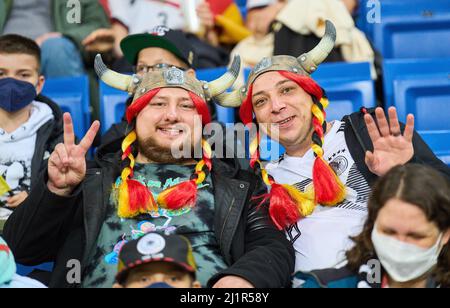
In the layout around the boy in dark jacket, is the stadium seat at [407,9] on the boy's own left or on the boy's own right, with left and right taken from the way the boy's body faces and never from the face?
on the boy's own left

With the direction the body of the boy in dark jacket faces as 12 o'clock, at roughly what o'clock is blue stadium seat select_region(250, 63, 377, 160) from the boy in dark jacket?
The blue stadium seat is roughly at 9 o'clock from the boy in dark jacket.

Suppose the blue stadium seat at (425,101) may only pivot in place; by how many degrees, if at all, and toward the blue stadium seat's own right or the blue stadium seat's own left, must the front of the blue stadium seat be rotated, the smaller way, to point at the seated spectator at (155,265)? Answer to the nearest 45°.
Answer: approximately 45° to the blue stadium seat's own right

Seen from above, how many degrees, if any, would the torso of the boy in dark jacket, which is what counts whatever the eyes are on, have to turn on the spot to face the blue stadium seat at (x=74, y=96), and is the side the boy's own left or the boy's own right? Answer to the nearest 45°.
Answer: approximately 135° to the boy's own left

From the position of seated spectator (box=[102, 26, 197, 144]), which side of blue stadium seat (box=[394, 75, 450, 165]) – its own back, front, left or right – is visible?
right

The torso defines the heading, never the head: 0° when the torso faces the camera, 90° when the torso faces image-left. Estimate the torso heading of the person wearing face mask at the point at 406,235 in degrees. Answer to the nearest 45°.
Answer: approximately 0°

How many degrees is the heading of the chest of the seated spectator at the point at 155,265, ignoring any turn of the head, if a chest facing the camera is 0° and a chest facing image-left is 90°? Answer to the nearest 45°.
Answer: approximately 0°

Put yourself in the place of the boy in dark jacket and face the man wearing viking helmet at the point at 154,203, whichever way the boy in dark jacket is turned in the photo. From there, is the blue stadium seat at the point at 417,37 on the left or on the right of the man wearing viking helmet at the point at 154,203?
left
